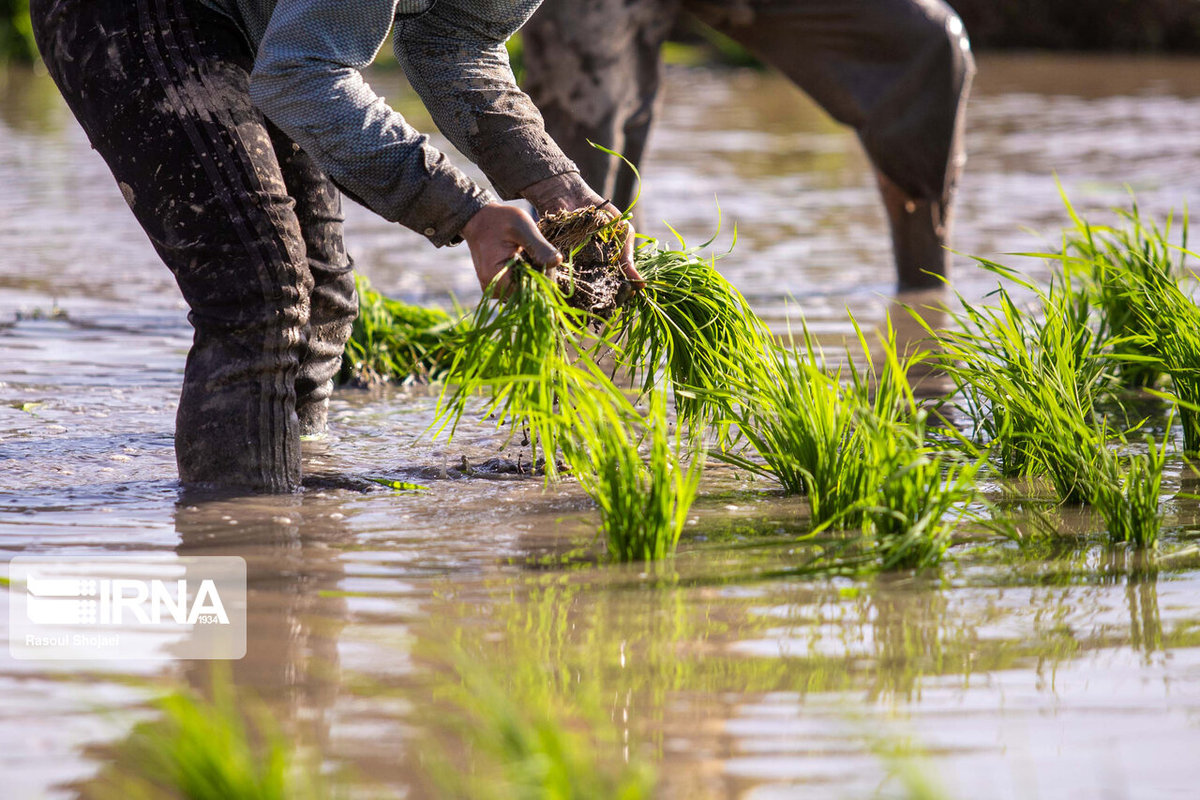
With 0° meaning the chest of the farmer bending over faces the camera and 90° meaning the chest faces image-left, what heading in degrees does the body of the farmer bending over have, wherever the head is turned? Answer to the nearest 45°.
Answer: approximately 270°

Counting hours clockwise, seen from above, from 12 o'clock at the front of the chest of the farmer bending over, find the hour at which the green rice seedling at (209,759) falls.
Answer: The green rice seedling is roughly at 3 o'clock from the farmer bending over.

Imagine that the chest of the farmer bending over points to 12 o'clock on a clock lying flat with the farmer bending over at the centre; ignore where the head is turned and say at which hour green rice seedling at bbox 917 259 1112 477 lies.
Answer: The green rice seedling is roughly at 12 o'clock from the farmer bending over.

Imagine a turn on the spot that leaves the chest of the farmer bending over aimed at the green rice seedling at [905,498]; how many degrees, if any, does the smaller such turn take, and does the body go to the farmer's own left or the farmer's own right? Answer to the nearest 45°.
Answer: approximately 45° to the farmer's own right

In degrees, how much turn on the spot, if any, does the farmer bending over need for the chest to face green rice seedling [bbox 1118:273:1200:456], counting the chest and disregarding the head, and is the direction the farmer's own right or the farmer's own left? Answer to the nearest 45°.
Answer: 0° — they already face it
